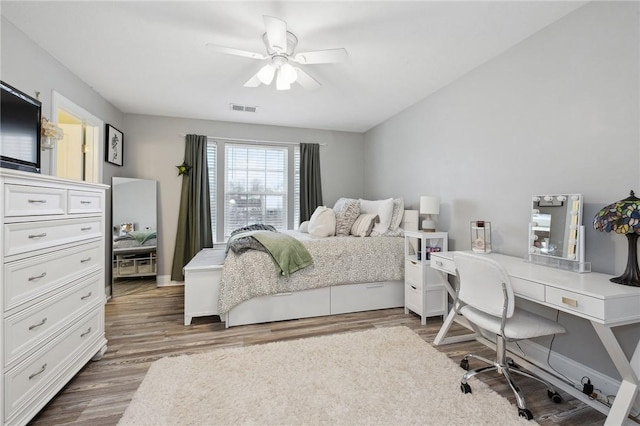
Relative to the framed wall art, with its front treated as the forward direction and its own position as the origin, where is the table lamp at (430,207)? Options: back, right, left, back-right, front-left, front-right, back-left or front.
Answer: front

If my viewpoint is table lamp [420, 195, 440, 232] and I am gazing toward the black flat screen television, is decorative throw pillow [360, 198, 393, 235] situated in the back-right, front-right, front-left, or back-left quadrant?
front-right

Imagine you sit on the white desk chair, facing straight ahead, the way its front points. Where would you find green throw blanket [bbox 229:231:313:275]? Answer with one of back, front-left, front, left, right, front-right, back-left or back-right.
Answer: back-left

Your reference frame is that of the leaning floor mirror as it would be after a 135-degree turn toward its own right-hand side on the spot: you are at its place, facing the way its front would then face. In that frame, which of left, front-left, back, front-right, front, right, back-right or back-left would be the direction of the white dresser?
left

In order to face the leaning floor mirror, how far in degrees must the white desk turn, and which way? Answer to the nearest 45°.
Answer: approximately 45° to its right

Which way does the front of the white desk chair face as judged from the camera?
facing away from the viewer and to the right of the viewer

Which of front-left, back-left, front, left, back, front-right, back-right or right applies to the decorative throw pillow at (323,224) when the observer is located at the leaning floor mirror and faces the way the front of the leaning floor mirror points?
front

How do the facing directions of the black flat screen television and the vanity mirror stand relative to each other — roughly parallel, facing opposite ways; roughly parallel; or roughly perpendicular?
roughly parallel, facing opposite ways

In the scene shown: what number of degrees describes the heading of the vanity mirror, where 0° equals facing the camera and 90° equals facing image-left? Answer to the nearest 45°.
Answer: approximately 45°

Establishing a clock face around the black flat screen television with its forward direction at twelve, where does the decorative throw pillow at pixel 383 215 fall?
The decorative throw pillow is roughly at 11 o'clock from the black flat screen television.

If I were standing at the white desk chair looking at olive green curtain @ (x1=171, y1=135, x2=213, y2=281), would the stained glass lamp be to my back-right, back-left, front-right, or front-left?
back-right

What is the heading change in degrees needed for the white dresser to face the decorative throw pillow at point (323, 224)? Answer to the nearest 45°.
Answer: approximately 45° to its left

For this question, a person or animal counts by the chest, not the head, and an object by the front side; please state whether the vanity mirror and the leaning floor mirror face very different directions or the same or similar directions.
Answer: very different directions

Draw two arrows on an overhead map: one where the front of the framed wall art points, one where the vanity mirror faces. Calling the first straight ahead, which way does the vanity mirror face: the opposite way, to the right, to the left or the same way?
the opposite way

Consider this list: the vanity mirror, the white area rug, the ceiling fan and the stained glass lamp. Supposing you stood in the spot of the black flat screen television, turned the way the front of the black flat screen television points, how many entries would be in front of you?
4

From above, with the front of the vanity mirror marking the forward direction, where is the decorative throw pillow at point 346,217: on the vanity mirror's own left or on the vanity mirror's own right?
on the vanity mirror's own right

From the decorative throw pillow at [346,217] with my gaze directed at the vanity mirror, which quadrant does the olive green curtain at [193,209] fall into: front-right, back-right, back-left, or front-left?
back-right

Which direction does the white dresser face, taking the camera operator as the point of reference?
facing the viewer and to the right of the viewer

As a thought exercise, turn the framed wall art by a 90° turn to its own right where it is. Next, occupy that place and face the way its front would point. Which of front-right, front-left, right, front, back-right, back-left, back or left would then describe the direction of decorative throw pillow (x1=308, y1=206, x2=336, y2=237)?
left

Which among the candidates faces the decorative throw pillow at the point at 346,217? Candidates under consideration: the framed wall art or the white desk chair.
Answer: the framed wall art

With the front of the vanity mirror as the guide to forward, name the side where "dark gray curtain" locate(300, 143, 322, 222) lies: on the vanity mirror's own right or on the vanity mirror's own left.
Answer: on the vanity mirror's own right

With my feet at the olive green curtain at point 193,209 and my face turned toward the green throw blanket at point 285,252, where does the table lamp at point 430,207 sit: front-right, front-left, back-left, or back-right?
front-left
